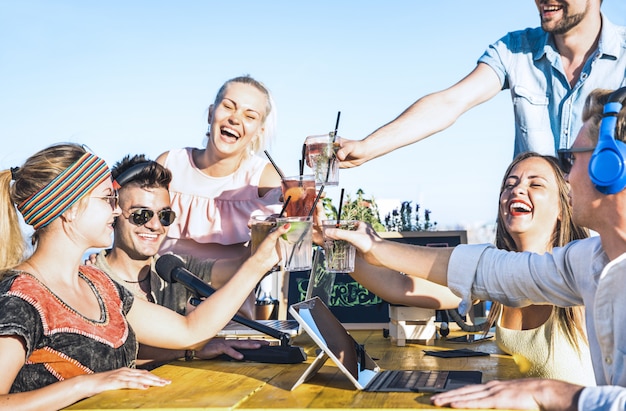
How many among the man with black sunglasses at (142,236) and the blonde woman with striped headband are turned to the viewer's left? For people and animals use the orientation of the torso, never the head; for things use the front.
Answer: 0

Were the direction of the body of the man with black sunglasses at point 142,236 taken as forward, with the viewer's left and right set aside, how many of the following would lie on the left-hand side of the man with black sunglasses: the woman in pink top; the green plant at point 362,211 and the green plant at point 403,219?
3

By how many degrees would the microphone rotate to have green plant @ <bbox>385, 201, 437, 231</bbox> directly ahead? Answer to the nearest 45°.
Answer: approximately 135° to its right

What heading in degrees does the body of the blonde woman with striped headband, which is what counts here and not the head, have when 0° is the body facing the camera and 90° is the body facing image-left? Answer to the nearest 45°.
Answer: approximately 315°

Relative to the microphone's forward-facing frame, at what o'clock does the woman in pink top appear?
The woman in pink top is roughly at 3 o'clock from the microphone.

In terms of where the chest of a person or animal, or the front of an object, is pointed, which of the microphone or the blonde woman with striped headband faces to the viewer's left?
the microphone

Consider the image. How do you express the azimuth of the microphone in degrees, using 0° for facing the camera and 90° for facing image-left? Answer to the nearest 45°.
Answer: approximately 90°

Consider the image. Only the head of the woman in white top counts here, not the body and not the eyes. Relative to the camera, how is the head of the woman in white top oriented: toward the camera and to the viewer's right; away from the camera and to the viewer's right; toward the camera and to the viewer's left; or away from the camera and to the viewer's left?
toward the camera and to the viewer's left

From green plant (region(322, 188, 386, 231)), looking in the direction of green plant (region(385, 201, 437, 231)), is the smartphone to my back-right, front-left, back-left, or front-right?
front-right

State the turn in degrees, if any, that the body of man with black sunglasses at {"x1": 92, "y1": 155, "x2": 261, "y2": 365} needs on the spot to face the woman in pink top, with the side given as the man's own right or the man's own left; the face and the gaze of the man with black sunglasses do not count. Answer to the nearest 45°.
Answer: approximately 90° to the man's own left

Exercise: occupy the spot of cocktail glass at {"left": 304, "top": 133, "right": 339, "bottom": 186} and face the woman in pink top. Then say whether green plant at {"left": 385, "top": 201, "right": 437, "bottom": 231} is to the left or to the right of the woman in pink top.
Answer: right

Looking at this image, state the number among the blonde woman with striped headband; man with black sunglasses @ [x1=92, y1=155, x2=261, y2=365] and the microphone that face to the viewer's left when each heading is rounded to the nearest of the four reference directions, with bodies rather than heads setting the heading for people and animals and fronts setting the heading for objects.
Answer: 1

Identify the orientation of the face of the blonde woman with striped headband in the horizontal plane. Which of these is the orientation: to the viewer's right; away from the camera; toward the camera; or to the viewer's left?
to the viewer's right

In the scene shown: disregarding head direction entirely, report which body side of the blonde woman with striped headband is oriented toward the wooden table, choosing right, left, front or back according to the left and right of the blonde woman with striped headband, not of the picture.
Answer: front
